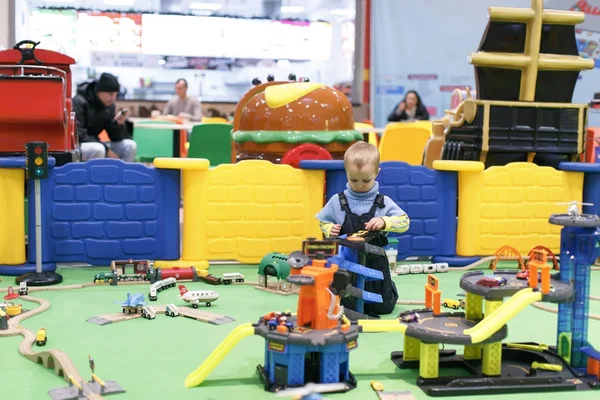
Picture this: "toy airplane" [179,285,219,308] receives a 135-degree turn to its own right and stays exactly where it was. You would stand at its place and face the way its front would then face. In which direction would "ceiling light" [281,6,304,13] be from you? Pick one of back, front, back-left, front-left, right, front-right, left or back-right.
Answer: back-right

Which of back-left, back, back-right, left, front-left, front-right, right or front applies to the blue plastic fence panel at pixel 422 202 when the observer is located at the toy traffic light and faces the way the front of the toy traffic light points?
left

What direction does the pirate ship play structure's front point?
to the viewer's left

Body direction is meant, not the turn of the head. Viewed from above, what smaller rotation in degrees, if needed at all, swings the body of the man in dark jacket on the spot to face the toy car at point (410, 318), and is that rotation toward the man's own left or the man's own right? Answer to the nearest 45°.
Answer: approximately 45° to the man's own right

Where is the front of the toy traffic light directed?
toward the camera

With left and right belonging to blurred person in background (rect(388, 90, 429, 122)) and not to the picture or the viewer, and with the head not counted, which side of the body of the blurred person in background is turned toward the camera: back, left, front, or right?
front

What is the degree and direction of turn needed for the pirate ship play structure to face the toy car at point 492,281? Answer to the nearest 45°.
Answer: approximately 90° to its left

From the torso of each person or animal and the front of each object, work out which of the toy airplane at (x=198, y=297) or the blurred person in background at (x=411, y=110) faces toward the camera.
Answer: the blurred person in background

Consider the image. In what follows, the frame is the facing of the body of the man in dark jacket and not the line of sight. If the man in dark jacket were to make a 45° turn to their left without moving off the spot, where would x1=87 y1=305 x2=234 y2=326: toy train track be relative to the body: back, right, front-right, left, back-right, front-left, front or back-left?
right

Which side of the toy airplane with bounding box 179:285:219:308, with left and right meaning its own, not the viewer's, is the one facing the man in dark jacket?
left

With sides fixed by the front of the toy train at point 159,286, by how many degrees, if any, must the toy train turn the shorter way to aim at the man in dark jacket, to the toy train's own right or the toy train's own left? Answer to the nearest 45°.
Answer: approximately 135° to the toy train's own right

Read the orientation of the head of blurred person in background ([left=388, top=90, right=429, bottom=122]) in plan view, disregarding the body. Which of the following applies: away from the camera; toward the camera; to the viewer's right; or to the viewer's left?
toward the camera

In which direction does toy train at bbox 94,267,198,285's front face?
to the viewer's left

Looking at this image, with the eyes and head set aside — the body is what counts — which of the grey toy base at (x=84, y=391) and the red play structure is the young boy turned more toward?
the grey toy base
